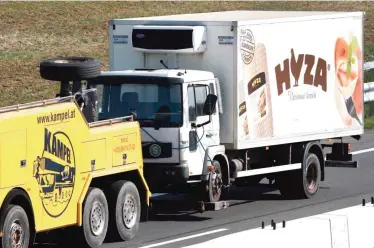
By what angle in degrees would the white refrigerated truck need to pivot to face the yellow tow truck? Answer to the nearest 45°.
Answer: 0° — it already faces it

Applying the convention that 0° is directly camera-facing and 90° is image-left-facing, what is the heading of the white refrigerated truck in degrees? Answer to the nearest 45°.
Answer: approximately 45°

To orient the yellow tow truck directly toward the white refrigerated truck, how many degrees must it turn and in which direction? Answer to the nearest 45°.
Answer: approximately 180°

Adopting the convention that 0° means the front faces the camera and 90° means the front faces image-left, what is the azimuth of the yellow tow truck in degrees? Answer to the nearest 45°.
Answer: approximately 45°
